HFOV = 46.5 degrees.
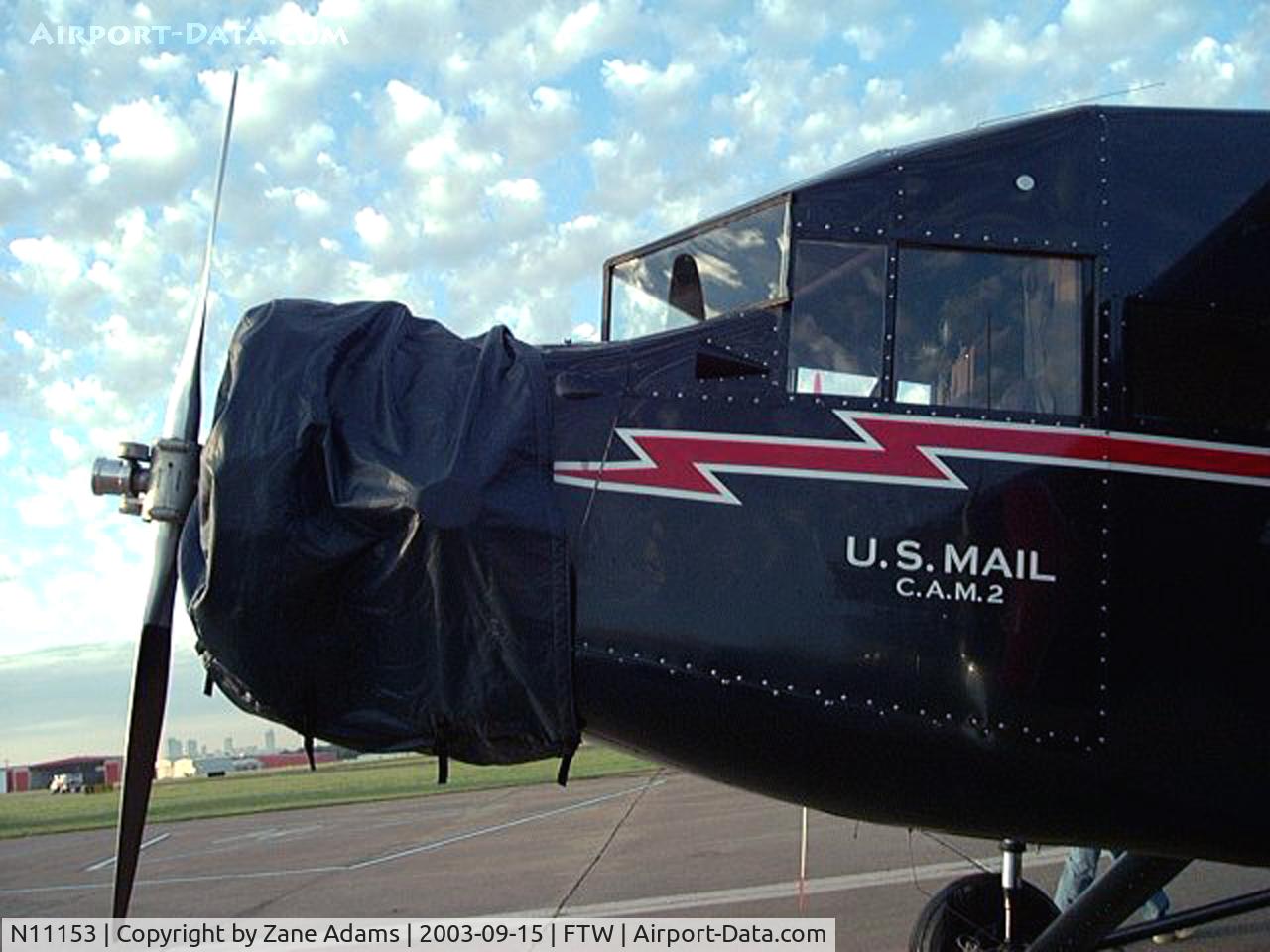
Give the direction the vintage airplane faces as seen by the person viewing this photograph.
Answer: facing to the left of the viewer
